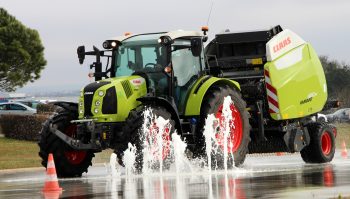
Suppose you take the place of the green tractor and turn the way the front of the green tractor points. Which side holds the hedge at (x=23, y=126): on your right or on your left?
on your right

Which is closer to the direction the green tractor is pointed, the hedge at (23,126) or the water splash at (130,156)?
the water splash

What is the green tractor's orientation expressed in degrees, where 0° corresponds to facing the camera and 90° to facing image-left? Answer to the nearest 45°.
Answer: approximately 45°

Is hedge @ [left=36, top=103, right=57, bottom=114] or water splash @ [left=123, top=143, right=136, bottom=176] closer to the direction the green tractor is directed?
the water splash
